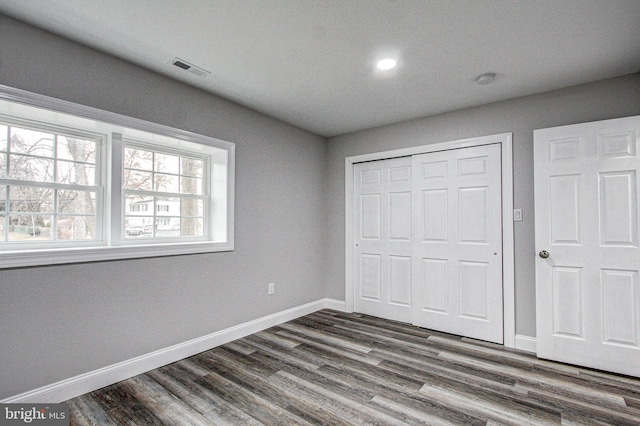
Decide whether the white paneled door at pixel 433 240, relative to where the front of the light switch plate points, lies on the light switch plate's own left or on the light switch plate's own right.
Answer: on the light switch plate's own right

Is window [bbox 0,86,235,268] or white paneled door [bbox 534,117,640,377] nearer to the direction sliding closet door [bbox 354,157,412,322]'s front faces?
the window

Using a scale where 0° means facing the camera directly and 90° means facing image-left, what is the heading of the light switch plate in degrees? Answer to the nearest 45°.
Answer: approximately 0°

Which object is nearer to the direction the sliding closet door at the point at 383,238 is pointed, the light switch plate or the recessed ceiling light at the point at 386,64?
the recessed ceiling light

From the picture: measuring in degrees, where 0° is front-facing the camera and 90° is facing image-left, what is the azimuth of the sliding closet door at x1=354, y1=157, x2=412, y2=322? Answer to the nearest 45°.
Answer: approximately 45°

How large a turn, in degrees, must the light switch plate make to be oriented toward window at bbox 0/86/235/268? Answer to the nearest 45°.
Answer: approximately 45° to its right

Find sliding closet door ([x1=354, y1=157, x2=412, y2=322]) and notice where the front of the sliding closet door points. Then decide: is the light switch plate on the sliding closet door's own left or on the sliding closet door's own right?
on the sliding closet door's own left

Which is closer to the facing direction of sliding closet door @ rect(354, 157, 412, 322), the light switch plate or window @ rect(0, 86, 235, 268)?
the window

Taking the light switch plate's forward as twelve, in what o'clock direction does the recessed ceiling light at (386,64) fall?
The recessed ceiling light is roughly at 1 o'clock from the light switch plate.
